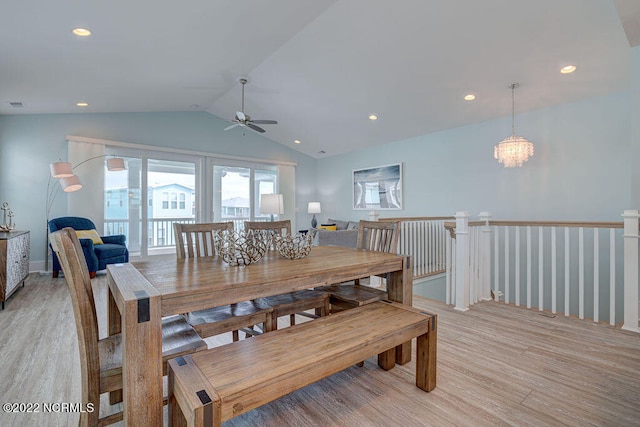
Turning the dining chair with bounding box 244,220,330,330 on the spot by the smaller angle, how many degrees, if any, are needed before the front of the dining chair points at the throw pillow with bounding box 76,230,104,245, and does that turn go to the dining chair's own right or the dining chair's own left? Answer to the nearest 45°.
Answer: approximately 180°

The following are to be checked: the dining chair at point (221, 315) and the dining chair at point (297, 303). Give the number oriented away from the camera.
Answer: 0

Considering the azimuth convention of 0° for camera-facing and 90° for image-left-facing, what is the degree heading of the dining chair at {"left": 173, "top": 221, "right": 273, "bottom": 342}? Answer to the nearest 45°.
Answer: approximately 315°

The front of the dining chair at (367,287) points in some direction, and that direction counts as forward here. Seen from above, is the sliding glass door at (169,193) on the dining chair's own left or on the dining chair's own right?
on the dining chair's own right

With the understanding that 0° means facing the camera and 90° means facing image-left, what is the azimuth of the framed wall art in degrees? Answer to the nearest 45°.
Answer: approximately 45°

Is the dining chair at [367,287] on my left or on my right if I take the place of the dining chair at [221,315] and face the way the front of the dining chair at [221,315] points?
on my left

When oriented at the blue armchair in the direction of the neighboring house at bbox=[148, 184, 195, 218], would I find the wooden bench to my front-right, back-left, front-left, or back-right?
back-right

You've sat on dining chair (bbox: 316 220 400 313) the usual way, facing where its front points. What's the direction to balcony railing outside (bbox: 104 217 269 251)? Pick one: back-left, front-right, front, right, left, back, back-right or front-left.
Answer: right

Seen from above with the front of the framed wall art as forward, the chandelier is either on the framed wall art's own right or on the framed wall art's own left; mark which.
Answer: on the framed wall art's own left

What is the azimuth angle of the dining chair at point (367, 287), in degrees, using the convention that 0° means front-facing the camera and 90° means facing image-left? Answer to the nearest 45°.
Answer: approximately 45°

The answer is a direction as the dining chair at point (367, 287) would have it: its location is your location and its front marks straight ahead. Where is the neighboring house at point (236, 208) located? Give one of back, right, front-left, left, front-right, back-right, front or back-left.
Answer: right
